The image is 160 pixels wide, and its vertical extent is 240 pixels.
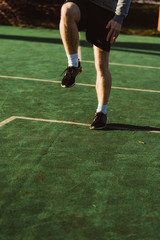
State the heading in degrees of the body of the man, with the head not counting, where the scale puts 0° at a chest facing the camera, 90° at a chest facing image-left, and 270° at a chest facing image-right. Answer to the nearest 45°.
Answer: approximately 45°
